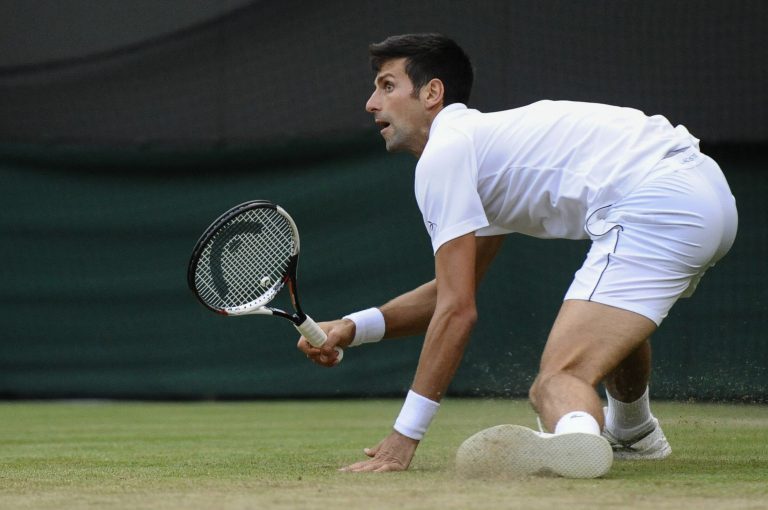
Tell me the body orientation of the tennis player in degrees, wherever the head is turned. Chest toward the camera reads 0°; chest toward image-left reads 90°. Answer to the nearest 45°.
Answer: approximately 90°

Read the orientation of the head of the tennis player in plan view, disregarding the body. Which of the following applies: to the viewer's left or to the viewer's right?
to the viewer's left
